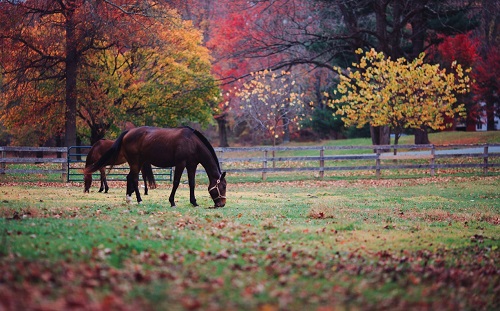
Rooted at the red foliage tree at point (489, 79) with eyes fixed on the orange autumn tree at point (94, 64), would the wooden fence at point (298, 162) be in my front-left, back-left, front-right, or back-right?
front-left

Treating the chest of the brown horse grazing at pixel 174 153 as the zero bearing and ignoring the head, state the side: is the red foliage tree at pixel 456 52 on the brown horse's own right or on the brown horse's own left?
on the brown horse's own left

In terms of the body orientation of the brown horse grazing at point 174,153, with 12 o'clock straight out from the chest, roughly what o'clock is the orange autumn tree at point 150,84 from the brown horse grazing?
The orange autumn tree is roughly at 9 o'clock from the brown horse grazing.

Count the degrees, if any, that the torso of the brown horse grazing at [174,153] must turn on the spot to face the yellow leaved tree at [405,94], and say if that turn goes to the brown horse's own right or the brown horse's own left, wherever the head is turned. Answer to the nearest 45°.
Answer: approximately 45° to the brown horse's own left

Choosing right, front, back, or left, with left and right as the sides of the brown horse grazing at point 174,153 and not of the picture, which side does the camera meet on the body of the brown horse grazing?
right

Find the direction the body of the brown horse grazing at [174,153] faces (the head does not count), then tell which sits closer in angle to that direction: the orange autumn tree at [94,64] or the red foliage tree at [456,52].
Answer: the red foliage tree

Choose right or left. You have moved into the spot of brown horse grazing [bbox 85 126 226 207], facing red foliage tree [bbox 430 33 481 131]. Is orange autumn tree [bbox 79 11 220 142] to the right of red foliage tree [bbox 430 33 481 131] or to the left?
left

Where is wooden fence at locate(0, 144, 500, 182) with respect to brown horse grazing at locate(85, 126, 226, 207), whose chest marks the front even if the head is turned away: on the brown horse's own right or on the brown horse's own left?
on the brown horse's own left
